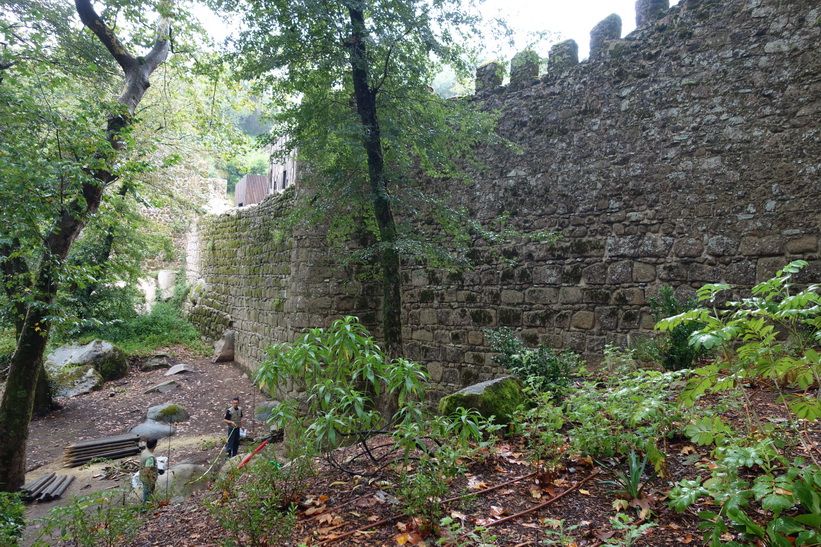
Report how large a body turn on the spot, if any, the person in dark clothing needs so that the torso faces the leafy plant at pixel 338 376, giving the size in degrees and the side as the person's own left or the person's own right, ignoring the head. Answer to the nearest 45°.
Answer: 0° — they already face it

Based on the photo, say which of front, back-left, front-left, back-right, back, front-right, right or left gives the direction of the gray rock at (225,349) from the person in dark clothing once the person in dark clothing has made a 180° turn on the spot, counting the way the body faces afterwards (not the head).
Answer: front

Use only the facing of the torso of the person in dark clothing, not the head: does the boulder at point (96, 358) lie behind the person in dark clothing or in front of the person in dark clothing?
behind

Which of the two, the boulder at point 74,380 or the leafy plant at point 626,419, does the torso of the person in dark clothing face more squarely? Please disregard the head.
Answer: the leafy plant

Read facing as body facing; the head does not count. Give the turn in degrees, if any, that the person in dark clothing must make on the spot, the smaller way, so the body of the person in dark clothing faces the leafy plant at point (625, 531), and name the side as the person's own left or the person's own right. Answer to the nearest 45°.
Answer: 0° — they already face it

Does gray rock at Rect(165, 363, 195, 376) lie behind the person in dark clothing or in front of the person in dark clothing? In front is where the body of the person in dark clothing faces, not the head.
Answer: behind

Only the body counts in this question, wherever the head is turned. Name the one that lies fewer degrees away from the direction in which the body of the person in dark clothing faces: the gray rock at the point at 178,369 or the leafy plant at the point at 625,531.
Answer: the leafy plant

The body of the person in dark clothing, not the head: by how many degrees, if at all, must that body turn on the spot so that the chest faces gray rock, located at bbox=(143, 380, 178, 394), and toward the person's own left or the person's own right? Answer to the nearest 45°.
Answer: approximately 180°

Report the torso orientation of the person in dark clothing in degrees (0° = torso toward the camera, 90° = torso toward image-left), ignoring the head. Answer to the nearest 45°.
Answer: approximately 0°

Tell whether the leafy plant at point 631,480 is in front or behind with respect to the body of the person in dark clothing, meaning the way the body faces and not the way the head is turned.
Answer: in front

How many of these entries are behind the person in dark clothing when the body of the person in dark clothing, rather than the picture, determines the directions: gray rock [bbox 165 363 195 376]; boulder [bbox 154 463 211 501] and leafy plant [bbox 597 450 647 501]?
1

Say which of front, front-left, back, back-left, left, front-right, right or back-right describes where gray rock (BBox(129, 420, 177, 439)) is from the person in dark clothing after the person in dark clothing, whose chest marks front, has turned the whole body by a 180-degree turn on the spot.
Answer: front-left

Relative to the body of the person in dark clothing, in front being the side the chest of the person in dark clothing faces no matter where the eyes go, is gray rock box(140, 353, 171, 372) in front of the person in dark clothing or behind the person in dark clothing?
behind

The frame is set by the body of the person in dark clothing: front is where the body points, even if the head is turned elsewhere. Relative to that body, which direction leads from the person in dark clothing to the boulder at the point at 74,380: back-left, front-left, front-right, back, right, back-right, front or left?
back-right
